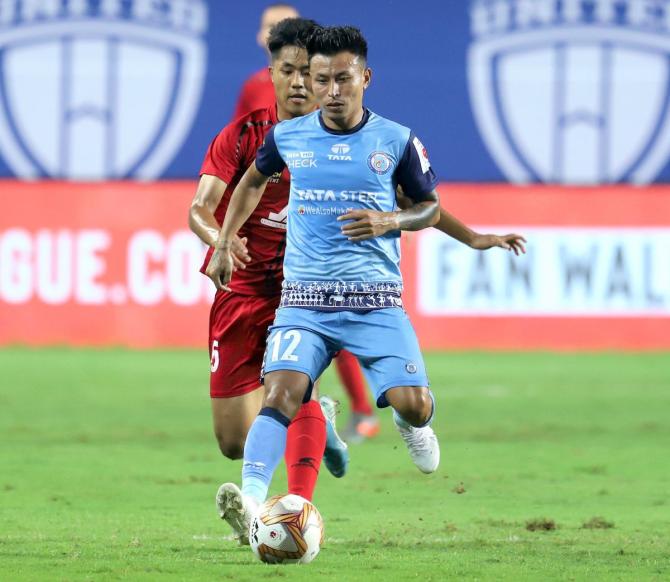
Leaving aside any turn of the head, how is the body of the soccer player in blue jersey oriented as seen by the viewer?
toward the camera

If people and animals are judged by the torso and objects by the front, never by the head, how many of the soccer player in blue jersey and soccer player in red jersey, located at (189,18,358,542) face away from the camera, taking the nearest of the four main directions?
0

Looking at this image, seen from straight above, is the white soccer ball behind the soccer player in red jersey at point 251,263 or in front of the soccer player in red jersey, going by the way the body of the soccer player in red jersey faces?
in front

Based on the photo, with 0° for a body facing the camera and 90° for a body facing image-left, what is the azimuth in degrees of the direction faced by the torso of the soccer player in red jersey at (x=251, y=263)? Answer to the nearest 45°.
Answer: approximately 315°

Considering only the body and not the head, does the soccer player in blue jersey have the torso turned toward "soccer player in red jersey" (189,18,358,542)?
no

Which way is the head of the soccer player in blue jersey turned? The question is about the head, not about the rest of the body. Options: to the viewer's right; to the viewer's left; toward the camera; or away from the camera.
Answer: toward the camera
